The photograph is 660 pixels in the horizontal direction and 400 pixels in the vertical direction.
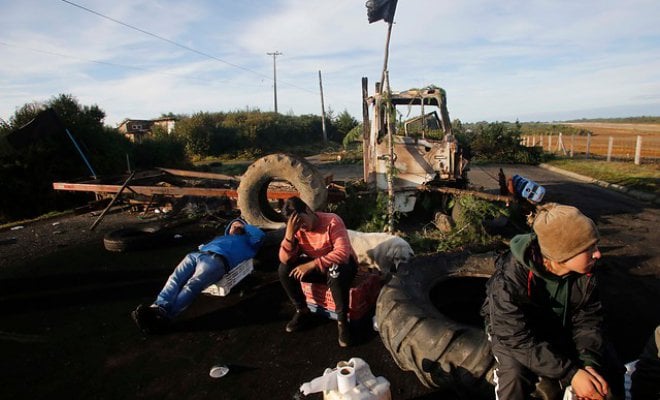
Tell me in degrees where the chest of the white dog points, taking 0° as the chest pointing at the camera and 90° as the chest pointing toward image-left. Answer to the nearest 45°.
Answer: approximately 270°

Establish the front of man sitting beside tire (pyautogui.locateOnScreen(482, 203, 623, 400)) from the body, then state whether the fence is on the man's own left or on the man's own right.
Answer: on the man's own left

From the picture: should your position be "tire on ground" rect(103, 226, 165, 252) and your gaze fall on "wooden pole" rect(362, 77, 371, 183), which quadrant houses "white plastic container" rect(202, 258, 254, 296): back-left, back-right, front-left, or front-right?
back-right

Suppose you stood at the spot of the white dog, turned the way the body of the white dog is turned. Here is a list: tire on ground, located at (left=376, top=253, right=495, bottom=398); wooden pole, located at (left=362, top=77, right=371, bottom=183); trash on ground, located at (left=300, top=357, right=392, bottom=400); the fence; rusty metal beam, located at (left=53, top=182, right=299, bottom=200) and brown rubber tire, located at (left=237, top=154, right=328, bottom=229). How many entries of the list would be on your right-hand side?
2

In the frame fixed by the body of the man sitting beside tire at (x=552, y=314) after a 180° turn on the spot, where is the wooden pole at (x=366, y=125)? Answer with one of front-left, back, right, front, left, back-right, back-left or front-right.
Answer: front

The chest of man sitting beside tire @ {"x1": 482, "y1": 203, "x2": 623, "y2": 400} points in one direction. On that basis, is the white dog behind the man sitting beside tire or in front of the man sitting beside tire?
behind

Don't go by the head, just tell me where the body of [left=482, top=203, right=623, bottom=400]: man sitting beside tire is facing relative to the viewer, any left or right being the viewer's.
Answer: facing the viewer and to the right of the viewer

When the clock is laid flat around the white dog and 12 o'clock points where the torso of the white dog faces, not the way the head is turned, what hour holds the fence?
The fence is roughly at 10 o'clock from the white dog.

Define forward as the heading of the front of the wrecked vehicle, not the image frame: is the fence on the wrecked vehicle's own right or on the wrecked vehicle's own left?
on the wrecked vehicle's own left
